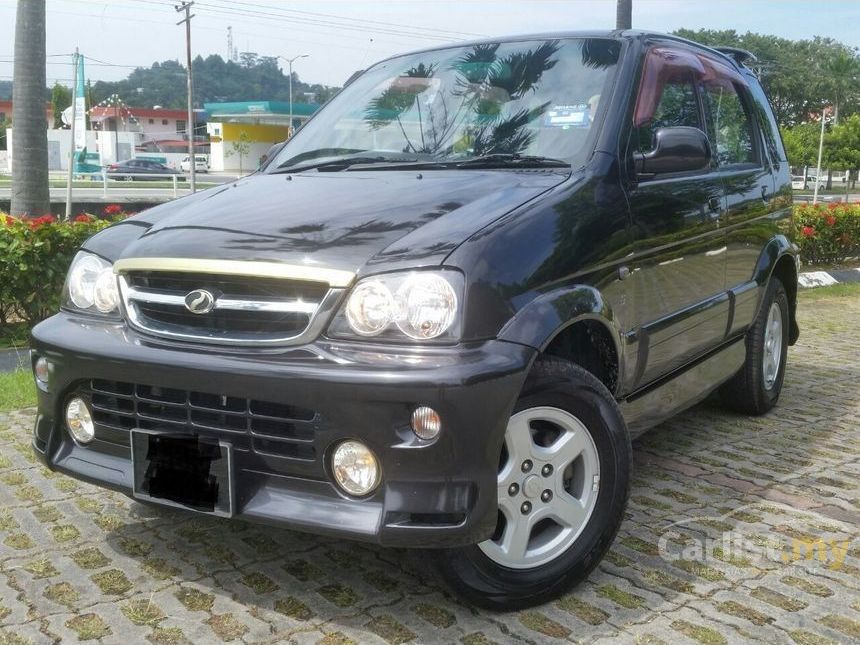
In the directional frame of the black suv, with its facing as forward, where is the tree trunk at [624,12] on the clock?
The tree trunk is roughly at 5 o'clock from the black suv.

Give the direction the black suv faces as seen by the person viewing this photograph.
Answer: facing the viewer and to the left of the viewer

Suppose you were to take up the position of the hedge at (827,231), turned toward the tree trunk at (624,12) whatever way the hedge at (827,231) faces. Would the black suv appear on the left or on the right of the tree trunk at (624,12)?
left

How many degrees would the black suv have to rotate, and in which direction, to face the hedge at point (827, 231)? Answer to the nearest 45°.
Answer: approximately 180°

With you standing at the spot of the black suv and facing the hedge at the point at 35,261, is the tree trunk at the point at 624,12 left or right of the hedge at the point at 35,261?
right

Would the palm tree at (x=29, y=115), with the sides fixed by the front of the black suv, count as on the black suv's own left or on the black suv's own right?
on the black suv's own right
